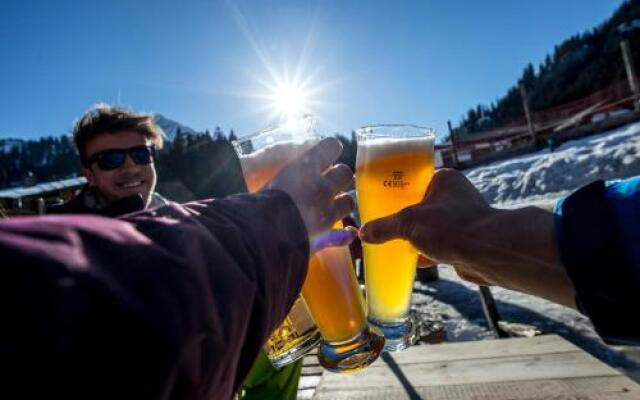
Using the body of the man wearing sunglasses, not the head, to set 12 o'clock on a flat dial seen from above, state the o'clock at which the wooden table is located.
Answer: The wooden table is roughly at 12 o'clock from the man wearing sunglasses.

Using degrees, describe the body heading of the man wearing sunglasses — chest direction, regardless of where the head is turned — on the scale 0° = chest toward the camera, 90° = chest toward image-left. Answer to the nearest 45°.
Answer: approximately 315°
